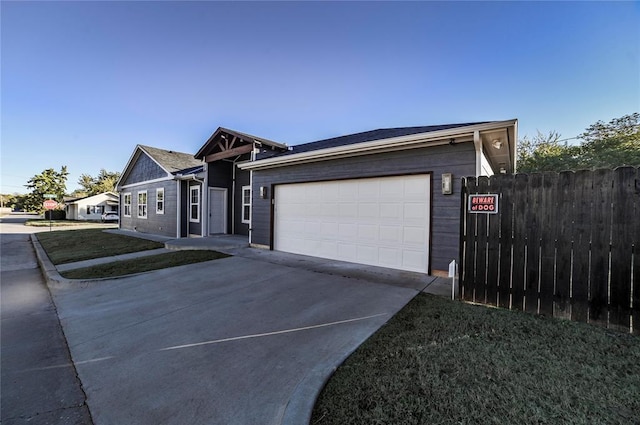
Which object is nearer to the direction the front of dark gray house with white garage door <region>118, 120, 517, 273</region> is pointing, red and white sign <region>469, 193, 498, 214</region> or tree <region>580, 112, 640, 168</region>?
the red and white sign

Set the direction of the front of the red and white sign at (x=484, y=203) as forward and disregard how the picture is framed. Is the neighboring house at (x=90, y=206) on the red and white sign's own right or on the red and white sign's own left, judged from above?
on the red and white sign's own right

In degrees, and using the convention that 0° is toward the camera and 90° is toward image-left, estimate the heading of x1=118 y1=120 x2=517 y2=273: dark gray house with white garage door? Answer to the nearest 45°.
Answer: approximately 45°

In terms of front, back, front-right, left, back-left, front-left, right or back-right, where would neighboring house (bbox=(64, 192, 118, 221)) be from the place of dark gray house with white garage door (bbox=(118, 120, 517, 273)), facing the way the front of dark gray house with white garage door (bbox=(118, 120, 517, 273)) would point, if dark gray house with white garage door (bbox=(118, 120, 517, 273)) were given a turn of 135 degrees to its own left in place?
back-left

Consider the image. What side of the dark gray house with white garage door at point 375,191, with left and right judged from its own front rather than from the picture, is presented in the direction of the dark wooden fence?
left

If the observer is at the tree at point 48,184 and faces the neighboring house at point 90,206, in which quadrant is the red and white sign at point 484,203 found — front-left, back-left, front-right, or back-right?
front-right

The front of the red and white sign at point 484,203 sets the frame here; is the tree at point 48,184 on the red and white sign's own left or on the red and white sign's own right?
on the red and white sign's own right

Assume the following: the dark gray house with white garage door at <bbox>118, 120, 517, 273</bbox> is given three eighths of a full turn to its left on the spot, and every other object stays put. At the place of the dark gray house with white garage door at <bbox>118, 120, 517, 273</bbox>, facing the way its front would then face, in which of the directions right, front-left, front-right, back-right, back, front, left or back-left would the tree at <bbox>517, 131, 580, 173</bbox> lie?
front-left

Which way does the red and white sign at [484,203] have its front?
toward the camera

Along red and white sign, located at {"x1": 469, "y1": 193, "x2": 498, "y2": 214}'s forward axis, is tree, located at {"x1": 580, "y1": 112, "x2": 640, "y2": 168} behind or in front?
behind

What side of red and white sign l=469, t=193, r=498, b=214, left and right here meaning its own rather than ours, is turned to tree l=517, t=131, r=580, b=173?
back

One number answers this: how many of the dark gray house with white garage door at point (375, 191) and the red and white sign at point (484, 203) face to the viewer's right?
0

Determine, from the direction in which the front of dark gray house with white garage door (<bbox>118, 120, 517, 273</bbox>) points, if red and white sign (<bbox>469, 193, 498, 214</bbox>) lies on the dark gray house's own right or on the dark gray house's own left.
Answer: on the dark gray house's own left

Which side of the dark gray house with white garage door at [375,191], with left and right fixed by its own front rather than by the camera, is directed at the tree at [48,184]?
right
